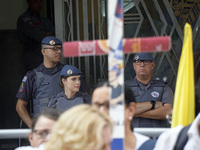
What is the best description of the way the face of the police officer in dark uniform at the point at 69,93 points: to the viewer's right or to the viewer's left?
to the viewer's right

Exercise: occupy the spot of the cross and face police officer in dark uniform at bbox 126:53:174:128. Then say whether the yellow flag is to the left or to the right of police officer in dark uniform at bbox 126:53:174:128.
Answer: right

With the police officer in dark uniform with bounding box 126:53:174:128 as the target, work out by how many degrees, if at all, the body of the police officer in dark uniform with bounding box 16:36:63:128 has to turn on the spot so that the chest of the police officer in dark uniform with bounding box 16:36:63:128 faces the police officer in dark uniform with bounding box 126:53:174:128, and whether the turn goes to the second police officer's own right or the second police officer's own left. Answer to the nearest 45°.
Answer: approximately 45° to the second police officer's own left

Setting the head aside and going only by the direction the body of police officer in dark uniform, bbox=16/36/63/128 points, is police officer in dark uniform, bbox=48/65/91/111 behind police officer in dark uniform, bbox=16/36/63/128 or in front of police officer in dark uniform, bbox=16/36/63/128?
in front

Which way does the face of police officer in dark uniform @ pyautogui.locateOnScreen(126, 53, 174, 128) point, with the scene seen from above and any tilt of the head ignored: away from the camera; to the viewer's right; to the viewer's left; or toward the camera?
toward the camera

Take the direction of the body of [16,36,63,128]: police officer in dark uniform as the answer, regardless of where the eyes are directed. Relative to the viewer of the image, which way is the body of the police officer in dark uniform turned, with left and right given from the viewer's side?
facing the viewer and to the right of the viewer

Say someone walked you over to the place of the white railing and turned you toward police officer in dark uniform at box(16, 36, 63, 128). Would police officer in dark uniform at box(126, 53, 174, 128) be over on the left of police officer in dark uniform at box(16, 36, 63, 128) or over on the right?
right
